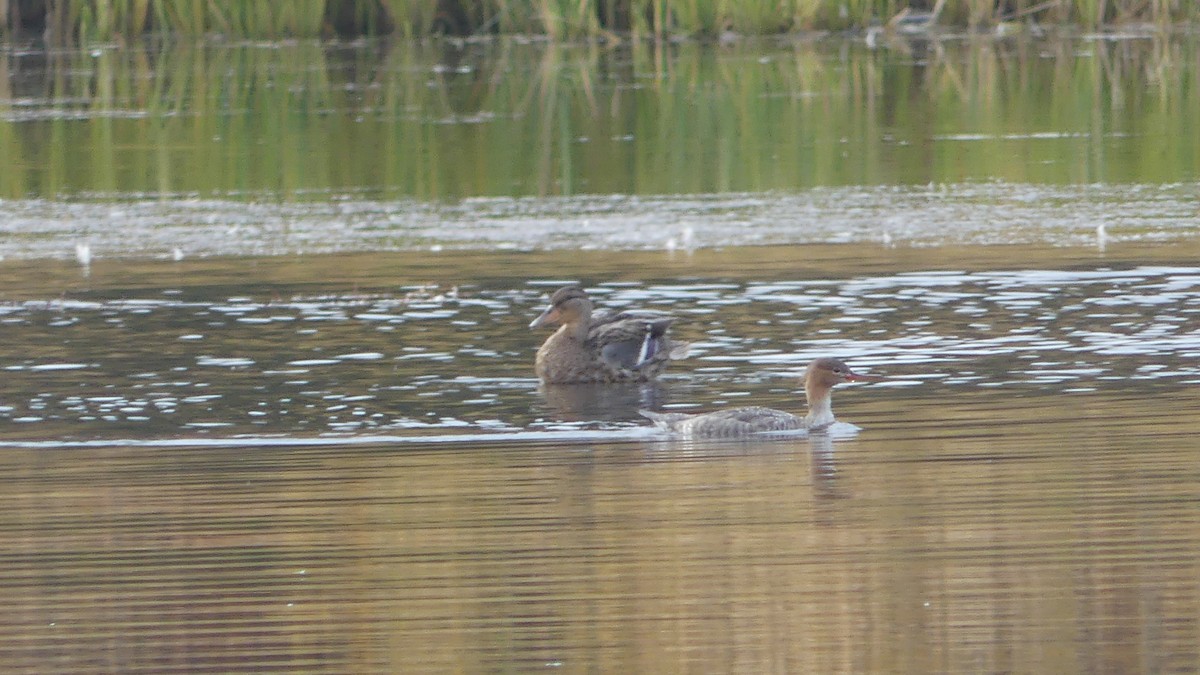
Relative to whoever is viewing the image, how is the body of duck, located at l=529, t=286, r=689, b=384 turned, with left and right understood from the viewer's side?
facing to the left of the viewer

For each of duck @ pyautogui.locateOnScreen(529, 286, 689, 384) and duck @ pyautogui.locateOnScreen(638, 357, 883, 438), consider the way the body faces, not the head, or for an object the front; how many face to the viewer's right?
1

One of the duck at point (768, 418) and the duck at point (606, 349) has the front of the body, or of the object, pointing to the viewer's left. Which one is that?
the duck at point (606, 349)

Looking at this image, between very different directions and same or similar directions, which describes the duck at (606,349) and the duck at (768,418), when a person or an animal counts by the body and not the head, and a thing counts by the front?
very different directions

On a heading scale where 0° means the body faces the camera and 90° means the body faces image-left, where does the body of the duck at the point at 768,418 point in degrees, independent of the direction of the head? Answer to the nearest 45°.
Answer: approximately 270°

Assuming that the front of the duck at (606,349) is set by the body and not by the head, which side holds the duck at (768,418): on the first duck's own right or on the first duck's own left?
on the first duck's own left

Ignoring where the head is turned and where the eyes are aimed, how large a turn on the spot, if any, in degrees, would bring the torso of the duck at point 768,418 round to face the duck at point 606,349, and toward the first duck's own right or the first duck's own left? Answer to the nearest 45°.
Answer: approximately 90° to the first duck's own left
